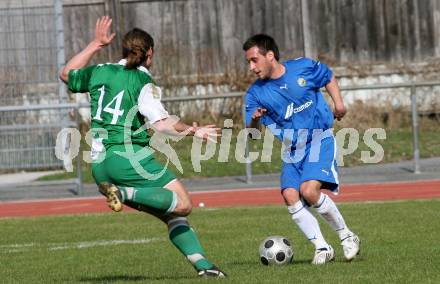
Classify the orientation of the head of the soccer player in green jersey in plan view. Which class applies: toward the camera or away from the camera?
away from the camera

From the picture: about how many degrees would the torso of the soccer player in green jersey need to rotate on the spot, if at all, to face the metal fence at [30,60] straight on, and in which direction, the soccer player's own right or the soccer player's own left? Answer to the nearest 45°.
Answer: approximately 45° to the soccer player's own left

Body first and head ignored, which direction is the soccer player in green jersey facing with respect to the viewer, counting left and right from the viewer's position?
facing away from the viewer and to the right of the viewer
